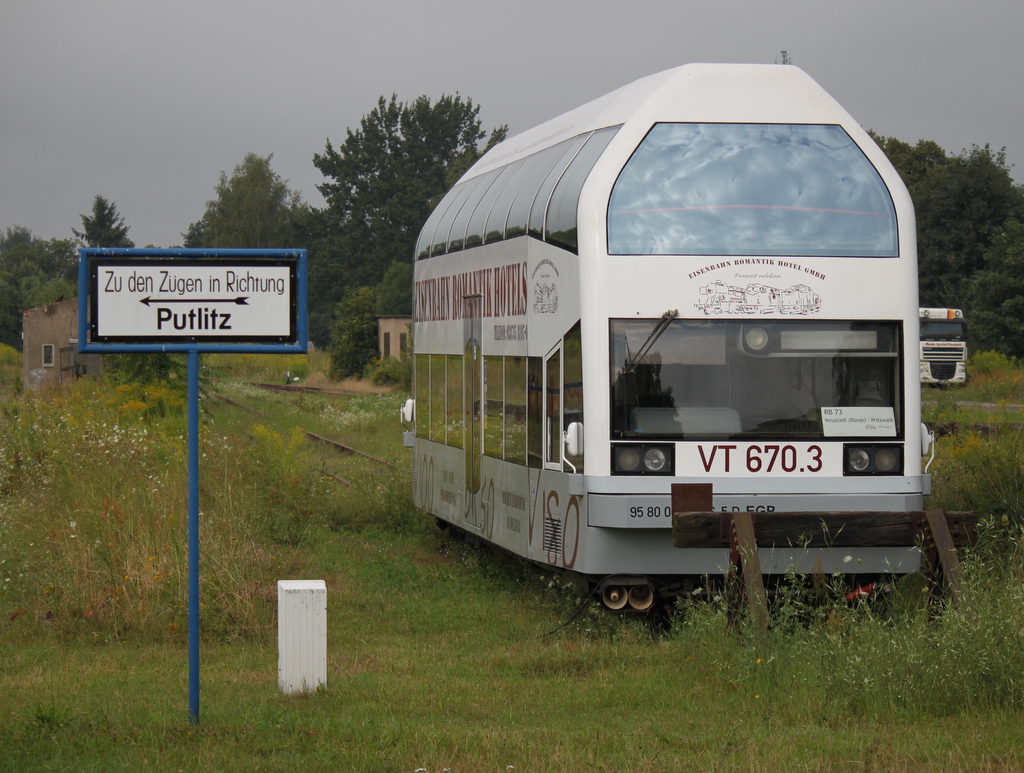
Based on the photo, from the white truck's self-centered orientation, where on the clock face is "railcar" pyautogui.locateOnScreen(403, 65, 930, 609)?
The railcar is roughly at 12 o'clock from the white truck.

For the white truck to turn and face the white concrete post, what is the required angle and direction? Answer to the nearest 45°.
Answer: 0° — it already faces it

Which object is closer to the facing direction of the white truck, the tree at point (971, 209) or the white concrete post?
the white concrete post

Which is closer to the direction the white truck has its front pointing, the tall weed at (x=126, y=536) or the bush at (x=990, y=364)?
the tall weed

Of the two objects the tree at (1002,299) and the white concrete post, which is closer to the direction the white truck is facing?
the white concrete post

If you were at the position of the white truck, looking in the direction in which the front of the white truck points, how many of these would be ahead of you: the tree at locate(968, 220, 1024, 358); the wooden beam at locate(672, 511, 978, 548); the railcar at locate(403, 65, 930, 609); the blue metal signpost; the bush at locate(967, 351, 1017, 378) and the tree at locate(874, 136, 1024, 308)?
3

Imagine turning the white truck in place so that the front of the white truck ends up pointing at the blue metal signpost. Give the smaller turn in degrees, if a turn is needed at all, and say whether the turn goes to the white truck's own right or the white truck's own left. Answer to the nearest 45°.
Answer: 0° — it already faces it

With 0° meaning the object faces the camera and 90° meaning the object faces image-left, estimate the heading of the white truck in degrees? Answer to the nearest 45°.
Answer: approximately 0°

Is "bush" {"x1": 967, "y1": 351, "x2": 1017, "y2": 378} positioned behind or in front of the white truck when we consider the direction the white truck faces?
behind

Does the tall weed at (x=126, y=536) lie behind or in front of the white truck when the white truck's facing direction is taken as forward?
in front

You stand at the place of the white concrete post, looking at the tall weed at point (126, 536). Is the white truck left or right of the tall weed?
right

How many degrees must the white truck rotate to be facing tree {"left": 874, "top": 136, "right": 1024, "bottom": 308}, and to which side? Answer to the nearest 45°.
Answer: approximately 180°

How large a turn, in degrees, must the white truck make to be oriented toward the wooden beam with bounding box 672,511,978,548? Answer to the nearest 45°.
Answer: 0° — it already faces it
